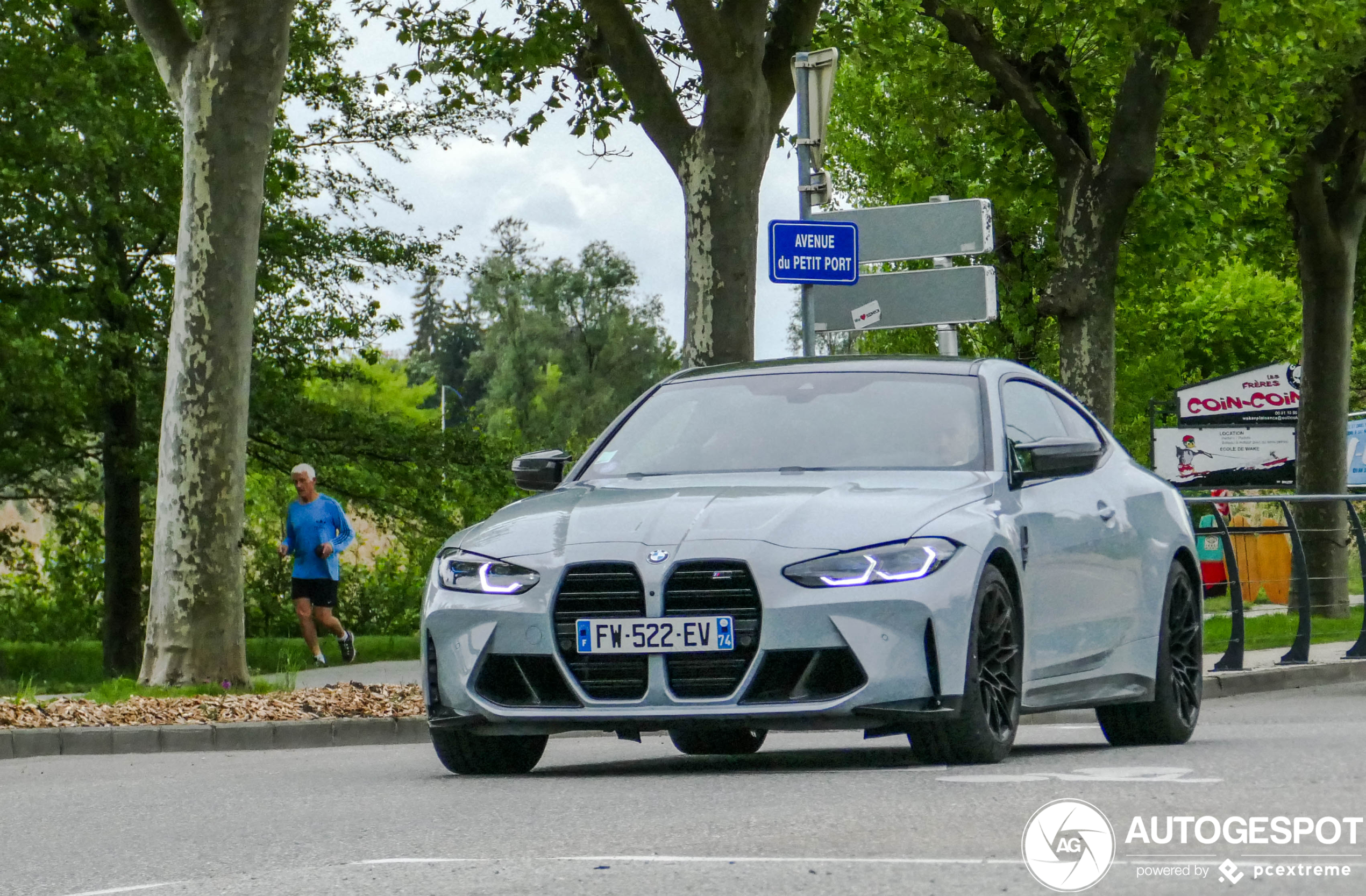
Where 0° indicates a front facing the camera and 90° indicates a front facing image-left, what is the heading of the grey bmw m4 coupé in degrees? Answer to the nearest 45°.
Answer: approximately 45°

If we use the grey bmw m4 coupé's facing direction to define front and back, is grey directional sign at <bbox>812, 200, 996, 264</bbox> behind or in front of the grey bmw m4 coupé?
behind

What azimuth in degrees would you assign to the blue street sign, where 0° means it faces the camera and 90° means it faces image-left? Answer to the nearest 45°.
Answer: approximately 0°

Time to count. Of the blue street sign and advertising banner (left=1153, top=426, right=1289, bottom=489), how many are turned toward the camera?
2

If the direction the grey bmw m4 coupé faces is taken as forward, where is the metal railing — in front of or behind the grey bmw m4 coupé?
behind
